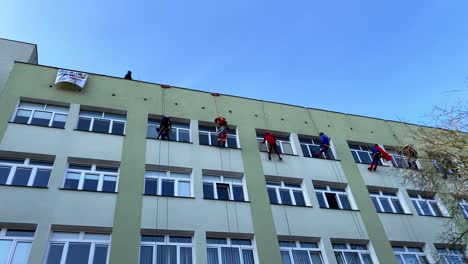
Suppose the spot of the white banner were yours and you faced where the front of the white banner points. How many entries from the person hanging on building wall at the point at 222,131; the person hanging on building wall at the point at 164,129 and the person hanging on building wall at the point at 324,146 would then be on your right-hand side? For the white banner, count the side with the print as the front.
0

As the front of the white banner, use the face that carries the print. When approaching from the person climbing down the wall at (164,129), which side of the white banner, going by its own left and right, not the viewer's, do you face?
left

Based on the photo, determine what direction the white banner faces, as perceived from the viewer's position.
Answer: facing the viewer

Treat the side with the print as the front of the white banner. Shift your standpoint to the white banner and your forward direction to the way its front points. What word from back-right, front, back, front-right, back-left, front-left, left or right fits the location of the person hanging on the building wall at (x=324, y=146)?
left

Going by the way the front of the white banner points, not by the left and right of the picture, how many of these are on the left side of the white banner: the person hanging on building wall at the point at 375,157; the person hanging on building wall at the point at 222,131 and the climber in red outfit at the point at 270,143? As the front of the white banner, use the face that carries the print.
3

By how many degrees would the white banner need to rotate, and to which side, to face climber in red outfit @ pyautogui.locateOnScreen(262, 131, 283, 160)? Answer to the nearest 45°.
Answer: approximately 90° to its left

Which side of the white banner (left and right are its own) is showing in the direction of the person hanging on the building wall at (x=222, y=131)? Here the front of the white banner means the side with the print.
left
